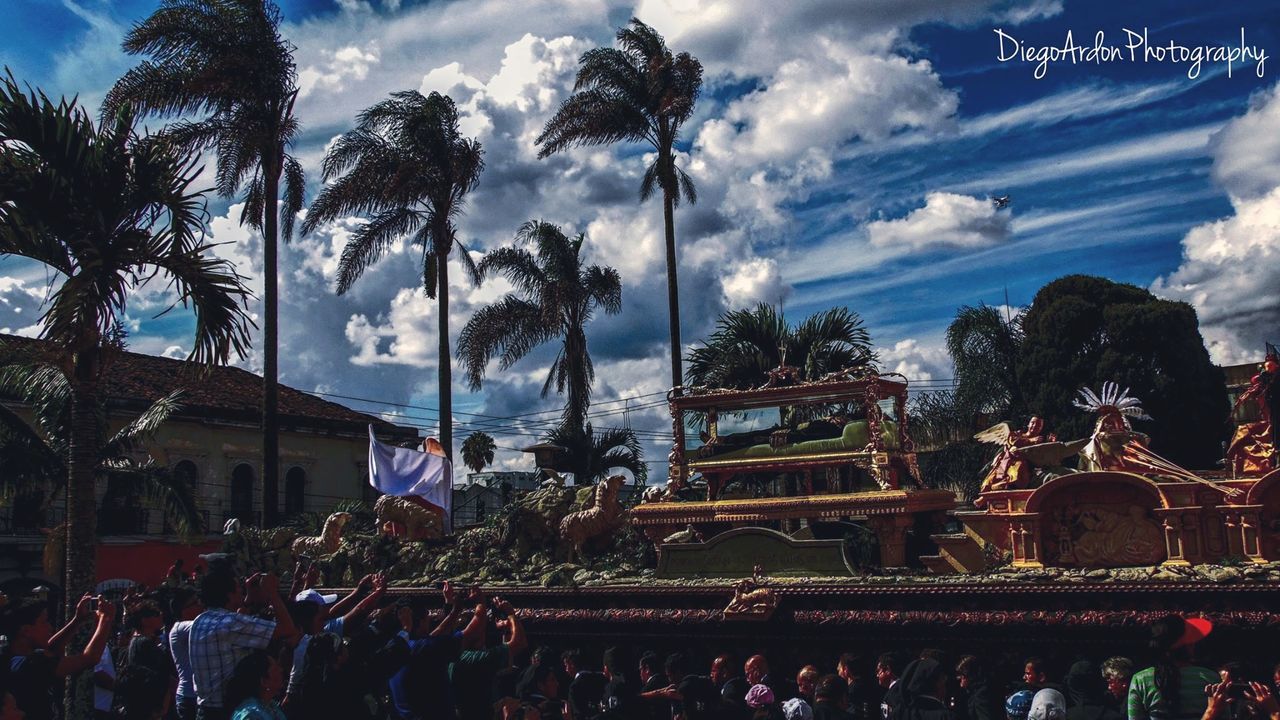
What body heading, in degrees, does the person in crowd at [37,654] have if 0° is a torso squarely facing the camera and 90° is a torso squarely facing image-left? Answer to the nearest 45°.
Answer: approximately 225°

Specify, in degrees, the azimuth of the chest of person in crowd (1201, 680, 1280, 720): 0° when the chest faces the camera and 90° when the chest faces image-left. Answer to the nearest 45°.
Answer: approximately 180°

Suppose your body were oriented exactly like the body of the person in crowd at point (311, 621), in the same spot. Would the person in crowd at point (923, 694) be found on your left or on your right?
on your right

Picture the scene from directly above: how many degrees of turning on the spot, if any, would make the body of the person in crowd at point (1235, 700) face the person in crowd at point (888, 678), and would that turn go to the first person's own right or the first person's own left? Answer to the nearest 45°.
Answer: approximately 45° to the first person's own left

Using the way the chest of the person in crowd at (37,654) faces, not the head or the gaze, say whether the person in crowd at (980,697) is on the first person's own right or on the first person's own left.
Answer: on the first person's own right

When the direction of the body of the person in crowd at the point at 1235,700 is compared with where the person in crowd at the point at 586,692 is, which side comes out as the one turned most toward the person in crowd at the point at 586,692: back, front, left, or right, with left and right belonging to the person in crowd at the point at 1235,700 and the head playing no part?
left

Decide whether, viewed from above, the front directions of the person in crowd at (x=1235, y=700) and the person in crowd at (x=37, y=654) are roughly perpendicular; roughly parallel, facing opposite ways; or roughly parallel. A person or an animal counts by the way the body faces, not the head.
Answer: roughly parallel

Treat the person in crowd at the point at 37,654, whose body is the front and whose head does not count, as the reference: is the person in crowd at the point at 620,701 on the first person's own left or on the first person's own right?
on the first person's own right

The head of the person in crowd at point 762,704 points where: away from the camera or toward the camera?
away from the camera

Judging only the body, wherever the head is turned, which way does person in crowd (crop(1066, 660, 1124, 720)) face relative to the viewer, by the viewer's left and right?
facing away from the viewer

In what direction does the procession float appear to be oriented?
to the viewer's left

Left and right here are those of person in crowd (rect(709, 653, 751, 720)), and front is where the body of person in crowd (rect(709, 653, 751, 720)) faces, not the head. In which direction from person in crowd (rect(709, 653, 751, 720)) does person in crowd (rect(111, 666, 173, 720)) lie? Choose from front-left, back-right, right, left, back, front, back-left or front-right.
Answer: front-left
